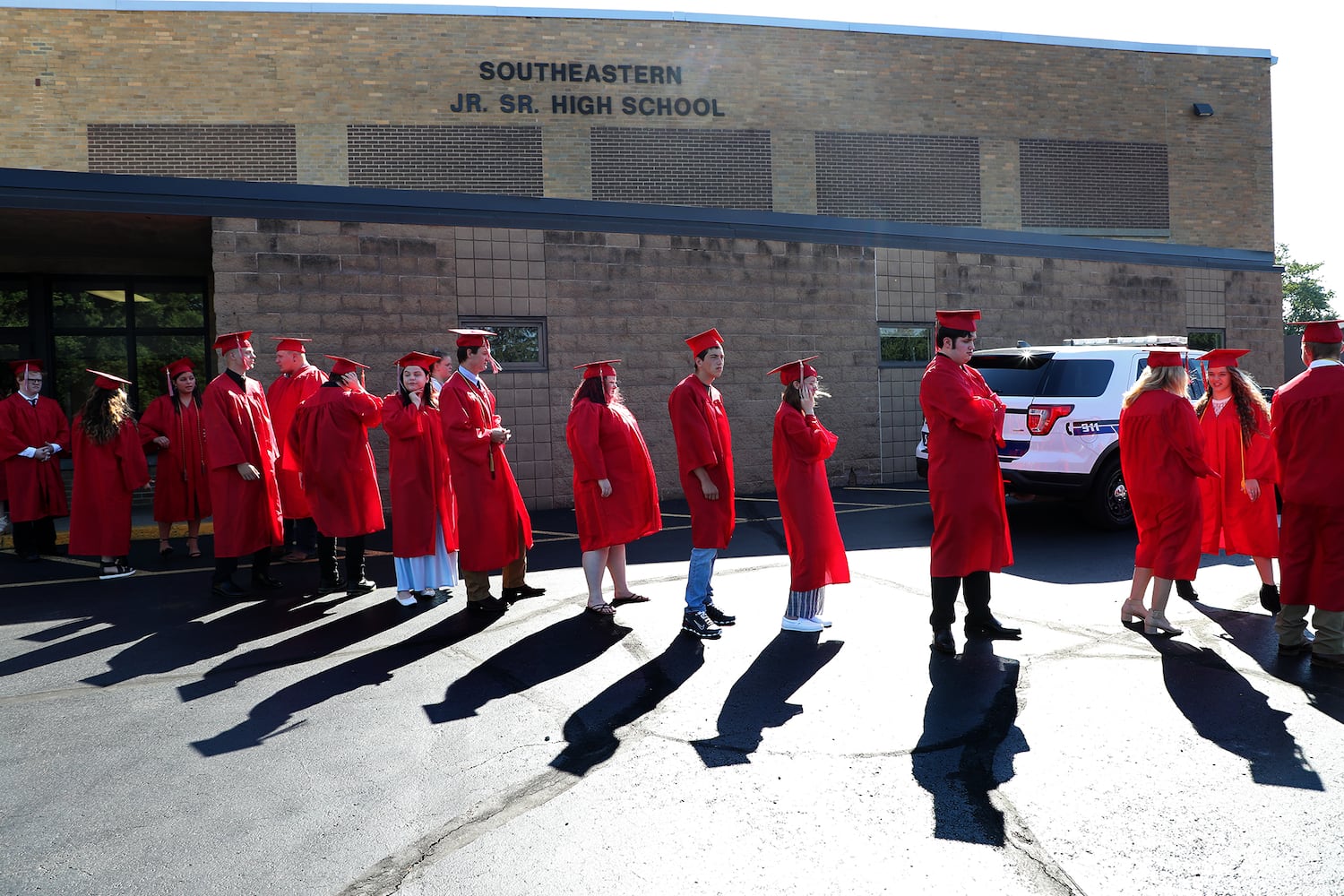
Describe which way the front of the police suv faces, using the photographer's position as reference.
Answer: facing away from the viewer and to the right of the viewer

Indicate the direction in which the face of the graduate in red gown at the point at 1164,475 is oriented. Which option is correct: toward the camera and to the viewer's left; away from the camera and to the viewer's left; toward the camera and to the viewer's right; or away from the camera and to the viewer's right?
away from the camera and to the viewer's right

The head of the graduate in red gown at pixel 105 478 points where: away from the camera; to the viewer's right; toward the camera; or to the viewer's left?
away from the camera

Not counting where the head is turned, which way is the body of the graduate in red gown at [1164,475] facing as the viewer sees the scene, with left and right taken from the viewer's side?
facing away from the viewer and to the right of the viewer

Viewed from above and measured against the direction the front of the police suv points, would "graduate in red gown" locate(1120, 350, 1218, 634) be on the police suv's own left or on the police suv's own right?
on the police suv's own right
